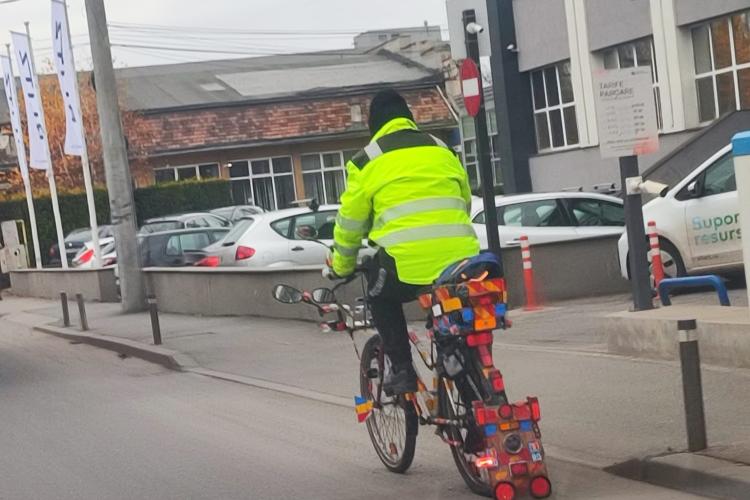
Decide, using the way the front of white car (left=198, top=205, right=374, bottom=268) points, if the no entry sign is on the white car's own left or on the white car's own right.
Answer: on the white car's own right

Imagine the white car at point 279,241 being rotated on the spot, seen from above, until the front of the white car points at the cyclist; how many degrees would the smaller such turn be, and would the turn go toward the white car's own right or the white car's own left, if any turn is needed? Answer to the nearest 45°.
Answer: approximately 135° to the white car's own right

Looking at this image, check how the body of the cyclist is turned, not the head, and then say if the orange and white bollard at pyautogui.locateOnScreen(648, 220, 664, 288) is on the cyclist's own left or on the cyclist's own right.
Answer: on the cyclist's own right

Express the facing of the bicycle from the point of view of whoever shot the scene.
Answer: facing away from the viewer and to the left of the viewer

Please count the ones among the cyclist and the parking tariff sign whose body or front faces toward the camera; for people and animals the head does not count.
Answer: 1

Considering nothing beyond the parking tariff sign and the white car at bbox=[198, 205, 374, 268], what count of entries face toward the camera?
1

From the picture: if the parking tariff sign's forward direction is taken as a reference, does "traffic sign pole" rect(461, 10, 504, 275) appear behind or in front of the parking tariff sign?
behind

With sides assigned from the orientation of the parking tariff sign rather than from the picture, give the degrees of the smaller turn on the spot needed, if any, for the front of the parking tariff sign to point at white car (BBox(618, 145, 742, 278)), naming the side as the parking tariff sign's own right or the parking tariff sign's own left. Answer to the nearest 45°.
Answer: approximately 180°

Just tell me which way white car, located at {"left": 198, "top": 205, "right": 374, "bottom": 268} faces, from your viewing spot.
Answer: facing away from the viewer and to the right of the viewer
